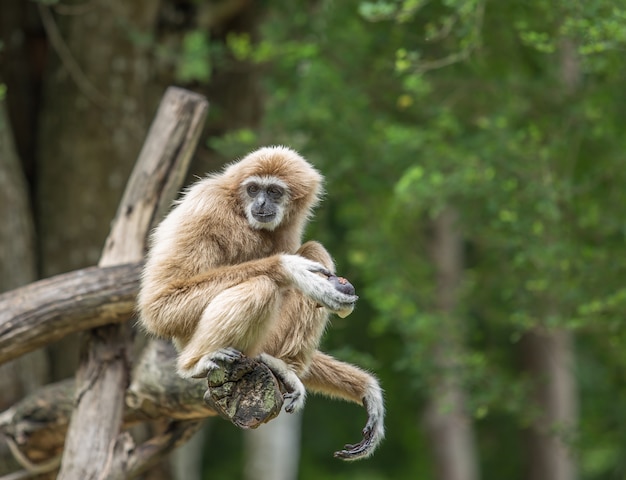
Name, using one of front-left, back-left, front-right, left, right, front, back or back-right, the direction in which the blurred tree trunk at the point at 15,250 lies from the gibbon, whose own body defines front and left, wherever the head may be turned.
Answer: back

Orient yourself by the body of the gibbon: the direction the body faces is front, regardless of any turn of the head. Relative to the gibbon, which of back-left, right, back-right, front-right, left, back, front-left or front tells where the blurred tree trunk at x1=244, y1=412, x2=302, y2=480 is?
back-left

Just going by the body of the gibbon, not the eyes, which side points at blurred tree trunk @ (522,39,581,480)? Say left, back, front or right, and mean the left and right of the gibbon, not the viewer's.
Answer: left

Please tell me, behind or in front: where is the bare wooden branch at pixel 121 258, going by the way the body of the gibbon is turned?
behind

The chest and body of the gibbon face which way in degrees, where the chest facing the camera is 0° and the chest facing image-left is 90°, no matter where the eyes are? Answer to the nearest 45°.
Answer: approximately 315°
